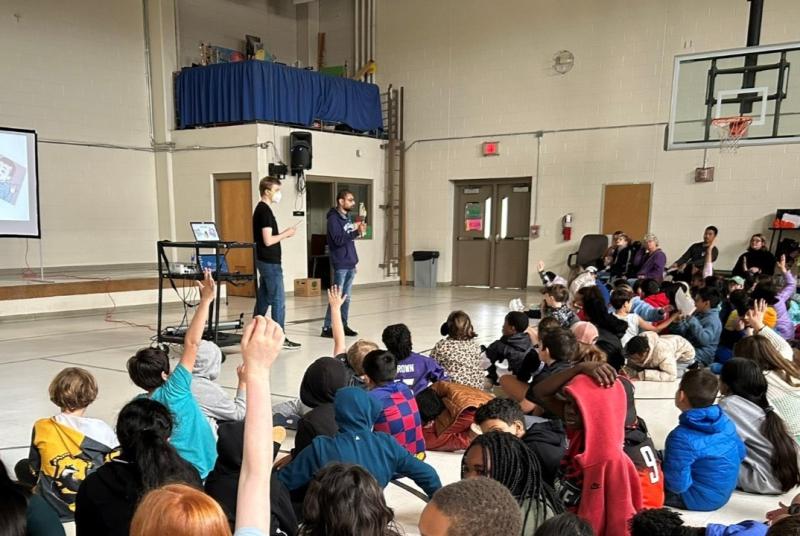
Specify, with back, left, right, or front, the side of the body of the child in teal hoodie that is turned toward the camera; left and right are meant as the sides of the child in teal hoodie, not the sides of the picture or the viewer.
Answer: back

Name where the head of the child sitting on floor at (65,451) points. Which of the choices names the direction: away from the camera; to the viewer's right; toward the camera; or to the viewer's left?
away from the camera

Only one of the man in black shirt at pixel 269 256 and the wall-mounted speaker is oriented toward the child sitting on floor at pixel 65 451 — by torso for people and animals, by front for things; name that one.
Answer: the wall-mounted speaker

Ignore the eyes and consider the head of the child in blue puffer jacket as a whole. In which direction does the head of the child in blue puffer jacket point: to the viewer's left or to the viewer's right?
to the viewer's left

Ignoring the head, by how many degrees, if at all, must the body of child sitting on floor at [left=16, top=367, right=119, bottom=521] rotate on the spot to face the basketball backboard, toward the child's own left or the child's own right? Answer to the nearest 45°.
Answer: approximately 90° to the child's own right

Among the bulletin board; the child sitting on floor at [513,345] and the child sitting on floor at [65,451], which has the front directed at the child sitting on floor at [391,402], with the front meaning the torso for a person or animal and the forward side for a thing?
the bulletin board

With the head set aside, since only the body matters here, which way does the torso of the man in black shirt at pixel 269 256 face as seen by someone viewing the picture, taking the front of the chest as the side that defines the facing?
to the viewer's right

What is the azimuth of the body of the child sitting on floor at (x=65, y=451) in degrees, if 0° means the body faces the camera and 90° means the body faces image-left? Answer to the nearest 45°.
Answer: approximately 180°
